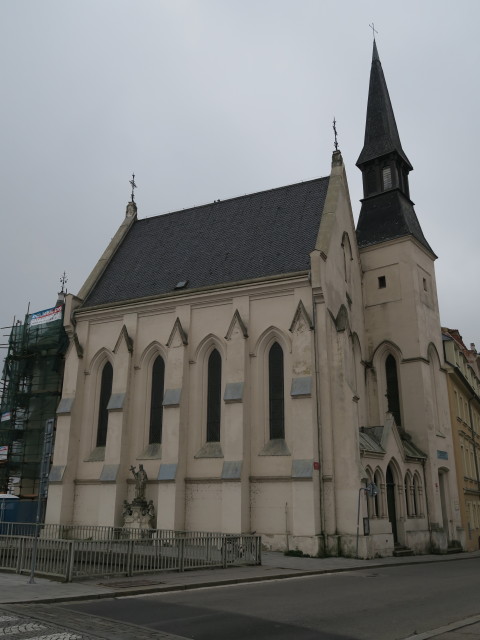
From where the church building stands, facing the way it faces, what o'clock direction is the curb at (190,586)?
The curb is roughly at 2 o'clock from the church building.

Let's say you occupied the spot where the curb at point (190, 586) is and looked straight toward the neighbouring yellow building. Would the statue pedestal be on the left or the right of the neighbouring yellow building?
left

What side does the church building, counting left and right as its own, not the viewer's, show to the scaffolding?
back

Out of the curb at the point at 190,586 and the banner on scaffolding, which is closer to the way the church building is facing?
the curb

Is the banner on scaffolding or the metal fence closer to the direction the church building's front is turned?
the metal fence

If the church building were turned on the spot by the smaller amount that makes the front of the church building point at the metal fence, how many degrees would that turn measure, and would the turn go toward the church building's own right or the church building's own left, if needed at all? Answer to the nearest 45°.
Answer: approximately 45° to the church building's own right

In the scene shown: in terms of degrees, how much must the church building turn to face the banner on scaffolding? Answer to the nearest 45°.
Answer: approximately 180°

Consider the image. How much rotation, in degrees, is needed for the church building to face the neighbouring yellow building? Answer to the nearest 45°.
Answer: approximately 90° to its left

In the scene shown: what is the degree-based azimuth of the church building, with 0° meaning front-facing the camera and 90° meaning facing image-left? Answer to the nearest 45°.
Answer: approximately 315°
